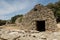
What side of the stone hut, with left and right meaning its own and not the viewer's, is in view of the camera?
front
